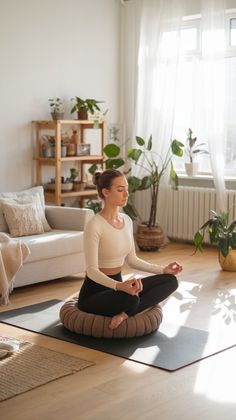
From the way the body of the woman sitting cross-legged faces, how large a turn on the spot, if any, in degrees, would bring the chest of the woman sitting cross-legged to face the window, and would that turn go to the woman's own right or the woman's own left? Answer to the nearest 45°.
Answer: approximately 135° to the woman's own left

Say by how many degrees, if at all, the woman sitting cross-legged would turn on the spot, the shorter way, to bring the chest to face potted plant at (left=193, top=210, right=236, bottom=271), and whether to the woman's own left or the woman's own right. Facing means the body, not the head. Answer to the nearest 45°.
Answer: approximately 90° to the woman's own left

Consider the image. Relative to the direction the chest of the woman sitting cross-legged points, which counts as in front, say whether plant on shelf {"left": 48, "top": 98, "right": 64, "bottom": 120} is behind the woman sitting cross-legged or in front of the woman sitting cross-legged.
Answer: behind

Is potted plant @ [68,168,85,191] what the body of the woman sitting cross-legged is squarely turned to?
no

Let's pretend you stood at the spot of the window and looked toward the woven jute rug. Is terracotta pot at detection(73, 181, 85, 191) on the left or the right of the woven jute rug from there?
right

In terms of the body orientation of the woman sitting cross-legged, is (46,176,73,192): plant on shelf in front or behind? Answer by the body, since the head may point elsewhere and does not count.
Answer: behind

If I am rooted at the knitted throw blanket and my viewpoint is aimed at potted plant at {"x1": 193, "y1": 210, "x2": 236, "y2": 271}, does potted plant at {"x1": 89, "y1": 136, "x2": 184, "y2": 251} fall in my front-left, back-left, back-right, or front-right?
front-left

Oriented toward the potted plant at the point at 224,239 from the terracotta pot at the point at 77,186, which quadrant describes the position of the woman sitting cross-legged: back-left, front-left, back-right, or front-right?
front-right

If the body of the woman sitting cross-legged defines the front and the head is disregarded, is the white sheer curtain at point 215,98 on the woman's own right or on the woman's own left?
on the woman's own left

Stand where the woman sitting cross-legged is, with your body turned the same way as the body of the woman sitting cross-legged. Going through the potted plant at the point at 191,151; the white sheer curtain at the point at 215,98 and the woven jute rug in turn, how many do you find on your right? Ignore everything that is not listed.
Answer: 1

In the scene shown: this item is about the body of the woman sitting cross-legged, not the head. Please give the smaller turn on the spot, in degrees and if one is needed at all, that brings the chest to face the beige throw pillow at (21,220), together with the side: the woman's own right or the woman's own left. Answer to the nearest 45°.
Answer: approximately 180°

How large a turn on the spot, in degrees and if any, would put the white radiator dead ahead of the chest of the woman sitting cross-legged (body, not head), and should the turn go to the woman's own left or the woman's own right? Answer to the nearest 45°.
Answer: approximately 135° to the woman's own left

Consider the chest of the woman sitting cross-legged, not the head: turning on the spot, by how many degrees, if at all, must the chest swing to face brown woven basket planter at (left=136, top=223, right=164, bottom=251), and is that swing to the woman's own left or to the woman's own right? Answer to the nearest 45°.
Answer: approximately 135° to the woman's own left

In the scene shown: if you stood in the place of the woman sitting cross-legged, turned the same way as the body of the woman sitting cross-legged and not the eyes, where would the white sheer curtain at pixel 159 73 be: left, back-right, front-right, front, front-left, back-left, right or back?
back-left

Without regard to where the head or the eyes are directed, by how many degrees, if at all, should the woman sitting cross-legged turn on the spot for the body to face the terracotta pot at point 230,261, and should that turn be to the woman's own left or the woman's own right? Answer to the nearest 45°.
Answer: approximately 90° to the woman's own left
